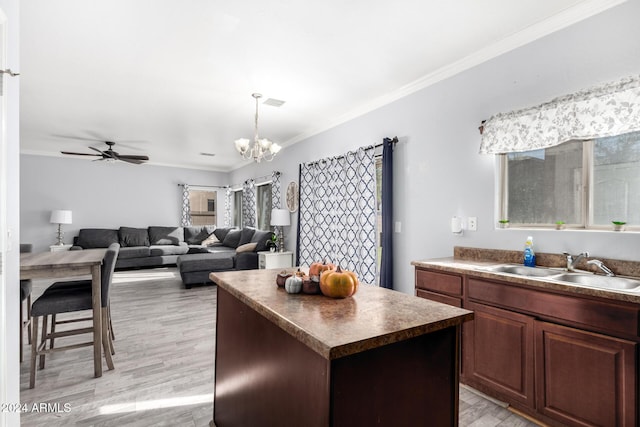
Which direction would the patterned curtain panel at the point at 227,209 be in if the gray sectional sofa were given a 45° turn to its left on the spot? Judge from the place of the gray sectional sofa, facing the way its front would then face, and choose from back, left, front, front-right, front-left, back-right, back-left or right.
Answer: left

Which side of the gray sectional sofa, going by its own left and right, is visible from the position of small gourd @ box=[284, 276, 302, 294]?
front

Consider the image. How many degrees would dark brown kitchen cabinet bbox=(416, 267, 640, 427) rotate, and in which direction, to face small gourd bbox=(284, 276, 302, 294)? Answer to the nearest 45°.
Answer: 0° — it already faces it

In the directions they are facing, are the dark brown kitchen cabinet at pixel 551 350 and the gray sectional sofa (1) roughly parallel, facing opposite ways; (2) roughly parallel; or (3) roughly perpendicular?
roughly perpendicular

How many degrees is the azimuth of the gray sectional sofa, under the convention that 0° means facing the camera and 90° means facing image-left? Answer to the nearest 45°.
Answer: approximately 0°

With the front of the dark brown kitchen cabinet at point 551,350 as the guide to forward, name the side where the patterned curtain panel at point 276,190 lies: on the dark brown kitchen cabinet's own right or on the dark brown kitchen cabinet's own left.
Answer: on the dark brown kitchen cabinet's own right

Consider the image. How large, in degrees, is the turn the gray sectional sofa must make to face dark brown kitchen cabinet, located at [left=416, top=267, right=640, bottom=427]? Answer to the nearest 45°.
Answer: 0° — it already faces it

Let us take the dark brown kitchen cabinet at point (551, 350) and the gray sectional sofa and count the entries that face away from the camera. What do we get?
0

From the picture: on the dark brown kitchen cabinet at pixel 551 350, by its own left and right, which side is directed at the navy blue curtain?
right

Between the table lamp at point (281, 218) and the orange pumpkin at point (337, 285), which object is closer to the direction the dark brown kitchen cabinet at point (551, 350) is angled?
the orange pumpkin

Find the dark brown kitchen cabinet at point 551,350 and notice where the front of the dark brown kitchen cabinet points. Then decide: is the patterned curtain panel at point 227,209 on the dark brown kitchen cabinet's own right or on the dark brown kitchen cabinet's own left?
on the dark brown kitchen cabinet's own right

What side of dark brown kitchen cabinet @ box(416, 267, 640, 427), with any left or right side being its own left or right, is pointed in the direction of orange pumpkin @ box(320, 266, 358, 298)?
front

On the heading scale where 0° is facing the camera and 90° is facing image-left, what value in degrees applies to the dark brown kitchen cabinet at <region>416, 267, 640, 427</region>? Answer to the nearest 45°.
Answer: approximately 45°

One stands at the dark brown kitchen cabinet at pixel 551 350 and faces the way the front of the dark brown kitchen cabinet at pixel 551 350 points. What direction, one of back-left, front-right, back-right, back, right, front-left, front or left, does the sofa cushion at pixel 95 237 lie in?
front-right
